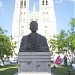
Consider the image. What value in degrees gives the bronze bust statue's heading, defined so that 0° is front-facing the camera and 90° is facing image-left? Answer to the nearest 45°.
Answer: approximately 0°
